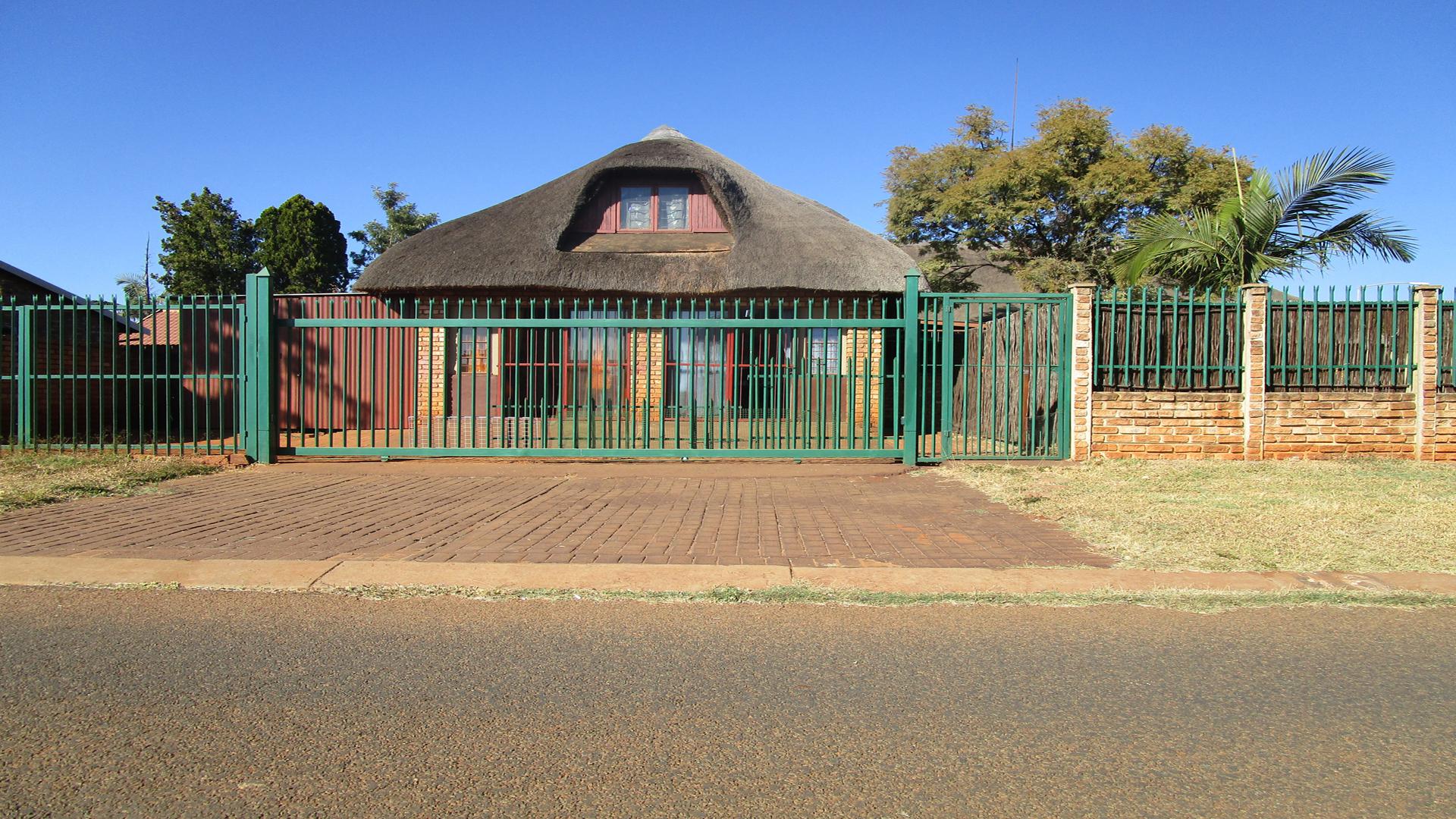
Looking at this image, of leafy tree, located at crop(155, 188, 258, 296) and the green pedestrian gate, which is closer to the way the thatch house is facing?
the green pedestrian gate

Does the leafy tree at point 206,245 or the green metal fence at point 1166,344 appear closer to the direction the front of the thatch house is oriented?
the green metal fence

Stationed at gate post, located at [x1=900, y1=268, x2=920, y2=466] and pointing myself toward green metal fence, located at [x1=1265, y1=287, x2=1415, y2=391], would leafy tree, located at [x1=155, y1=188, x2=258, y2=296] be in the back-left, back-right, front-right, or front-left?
back-left

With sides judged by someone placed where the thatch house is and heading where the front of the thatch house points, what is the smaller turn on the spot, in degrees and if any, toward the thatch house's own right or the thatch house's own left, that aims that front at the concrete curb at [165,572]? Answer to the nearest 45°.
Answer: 0° — it already faces it

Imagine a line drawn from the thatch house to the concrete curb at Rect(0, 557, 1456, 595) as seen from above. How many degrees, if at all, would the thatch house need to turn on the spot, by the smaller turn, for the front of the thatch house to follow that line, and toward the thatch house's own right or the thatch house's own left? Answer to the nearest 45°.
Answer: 0° — it already faces it

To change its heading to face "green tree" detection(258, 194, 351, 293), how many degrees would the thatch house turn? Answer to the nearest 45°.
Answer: approximately 135° to its right

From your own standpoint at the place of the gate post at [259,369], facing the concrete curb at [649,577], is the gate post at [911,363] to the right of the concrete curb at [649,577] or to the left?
left

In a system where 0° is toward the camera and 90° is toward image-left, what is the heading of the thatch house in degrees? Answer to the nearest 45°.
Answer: approximately 0°

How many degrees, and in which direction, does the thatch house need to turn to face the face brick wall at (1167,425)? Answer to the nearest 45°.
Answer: approximately 45° to its left

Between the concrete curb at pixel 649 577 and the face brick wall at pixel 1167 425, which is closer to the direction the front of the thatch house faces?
the concrete curb

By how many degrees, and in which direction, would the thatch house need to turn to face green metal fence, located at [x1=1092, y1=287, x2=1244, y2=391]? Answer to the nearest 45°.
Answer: approximately 45° to its left

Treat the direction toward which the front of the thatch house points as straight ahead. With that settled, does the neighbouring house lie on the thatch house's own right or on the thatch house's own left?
on the thatch house's own right
